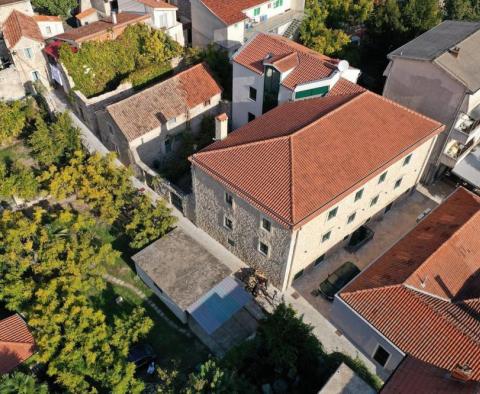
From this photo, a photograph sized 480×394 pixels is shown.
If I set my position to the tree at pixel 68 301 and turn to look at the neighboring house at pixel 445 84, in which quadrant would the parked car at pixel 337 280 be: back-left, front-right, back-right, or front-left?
front-right

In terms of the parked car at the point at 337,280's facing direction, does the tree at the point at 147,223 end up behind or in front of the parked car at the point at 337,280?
in front

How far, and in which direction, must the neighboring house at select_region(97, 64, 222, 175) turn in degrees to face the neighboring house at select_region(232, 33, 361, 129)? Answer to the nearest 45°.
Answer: approximately 45° to its left

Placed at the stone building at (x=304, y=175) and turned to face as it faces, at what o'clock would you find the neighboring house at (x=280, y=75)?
The neighboring house is roughly at 7 o'clock from the stone building.

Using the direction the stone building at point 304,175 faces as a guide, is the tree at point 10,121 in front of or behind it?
behind

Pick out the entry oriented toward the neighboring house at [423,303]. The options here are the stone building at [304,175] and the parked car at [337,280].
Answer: the stone building

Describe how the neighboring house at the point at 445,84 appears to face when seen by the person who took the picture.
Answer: facing the viewer and to the right of the viewer

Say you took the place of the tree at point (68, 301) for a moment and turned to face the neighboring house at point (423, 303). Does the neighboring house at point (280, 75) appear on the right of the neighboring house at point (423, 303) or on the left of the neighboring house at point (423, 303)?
left

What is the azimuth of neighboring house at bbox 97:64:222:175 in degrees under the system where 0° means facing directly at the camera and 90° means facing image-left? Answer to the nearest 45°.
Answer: approximately 315°

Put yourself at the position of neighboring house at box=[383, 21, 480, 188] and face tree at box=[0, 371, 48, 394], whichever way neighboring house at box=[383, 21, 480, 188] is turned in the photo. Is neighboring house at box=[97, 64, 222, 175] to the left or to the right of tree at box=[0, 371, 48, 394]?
right
